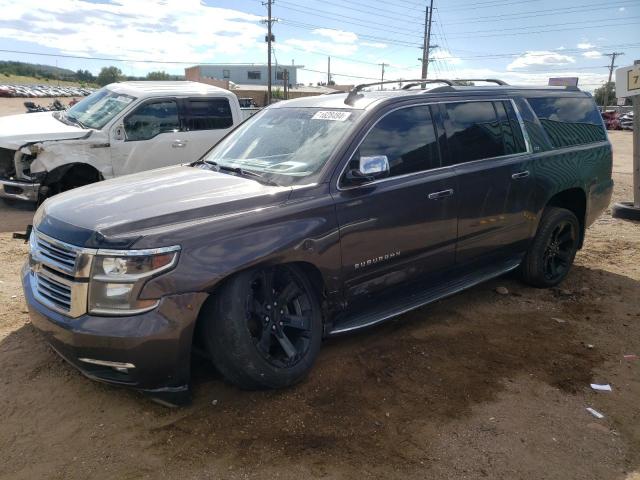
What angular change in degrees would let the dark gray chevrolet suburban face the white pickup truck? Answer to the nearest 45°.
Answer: approximately 90° to its right

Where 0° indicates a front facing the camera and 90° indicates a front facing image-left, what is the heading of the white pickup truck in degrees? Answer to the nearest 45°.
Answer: approximately 45°

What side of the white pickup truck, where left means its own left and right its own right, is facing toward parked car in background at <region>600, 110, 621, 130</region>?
back

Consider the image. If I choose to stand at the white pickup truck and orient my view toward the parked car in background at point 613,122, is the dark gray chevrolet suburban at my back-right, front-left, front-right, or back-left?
back-right
